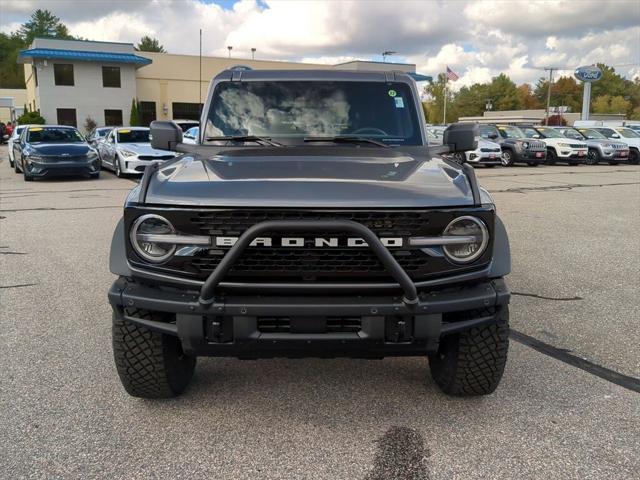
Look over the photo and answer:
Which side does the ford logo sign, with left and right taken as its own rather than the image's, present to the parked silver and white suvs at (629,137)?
front

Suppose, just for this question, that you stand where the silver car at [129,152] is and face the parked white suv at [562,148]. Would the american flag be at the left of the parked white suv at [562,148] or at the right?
left

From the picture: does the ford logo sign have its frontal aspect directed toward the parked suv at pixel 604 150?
yes

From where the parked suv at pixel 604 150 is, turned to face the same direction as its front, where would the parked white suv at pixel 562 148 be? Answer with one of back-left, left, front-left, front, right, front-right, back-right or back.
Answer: right

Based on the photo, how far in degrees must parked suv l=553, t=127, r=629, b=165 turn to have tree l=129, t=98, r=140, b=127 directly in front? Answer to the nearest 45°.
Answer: approximately 135° to its right

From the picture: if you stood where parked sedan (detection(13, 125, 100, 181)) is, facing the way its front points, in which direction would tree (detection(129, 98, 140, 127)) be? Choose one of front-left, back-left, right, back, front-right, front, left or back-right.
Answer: back

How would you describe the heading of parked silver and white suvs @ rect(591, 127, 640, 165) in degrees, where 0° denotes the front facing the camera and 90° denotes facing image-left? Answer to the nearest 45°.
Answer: approximately 315°

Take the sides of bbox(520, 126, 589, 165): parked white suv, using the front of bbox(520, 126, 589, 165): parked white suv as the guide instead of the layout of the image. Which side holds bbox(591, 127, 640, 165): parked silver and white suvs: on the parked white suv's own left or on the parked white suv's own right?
on the parked white suv's own left

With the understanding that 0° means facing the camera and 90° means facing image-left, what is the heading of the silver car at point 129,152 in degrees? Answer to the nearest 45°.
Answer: approximately 315°

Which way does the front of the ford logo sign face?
toward the camera

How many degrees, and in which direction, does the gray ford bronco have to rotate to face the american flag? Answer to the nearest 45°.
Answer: approximately 180°

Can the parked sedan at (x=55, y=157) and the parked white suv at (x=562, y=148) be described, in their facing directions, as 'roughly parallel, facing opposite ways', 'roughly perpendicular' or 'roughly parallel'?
roughly parallel

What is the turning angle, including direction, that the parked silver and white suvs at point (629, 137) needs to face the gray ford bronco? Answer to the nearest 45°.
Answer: approximately 45° to its right

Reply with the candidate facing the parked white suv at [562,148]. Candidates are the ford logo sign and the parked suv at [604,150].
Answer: the ford logo sign

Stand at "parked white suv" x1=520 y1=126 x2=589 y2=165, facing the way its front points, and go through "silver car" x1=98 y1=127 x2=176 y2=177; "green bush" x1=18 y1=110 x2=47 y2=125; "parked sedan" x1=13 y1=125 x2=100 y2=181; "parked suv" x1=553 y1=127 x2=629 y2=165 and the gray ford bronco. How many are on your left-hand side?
1

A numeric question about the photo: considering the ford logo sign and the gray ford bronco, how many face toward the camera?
2
